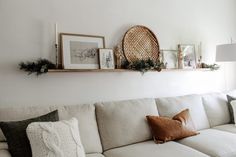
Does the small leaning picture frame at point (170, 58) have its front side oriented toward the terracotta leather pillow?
yes

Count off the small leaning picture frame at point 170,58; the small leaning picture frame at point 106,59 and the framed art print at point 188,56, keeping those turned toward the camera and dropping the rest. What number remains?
3

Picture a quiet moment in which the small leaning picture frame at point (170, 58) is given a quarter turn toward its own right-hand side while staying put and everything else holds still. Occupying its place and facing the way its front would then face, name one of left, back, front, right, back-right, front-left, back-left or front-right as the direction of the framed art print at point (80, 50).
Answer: front-left

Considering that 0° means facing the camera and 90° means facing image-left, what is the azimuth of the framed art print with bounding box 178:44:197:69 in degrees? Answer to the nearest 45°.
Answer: approximately 0°

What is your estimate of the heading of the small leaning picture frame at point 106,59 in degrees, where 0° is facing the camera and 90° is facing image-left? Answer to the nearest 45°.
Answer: approximately 0°

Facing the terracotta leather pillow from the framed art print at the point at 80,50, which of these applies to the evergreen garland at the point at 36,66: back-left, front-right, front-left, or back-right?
back-right

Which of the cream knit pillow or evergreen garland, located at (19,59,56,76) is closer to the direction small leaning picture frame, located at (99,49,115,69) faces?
the cream knit pillow

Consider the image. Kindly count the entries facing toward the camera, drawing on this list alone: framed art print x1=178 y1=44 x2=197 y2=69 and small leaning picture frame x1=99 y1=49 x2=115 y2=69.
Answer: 2

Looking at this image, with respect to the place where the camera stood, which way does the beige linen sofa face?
facing the viewer and to the right of the viewer
